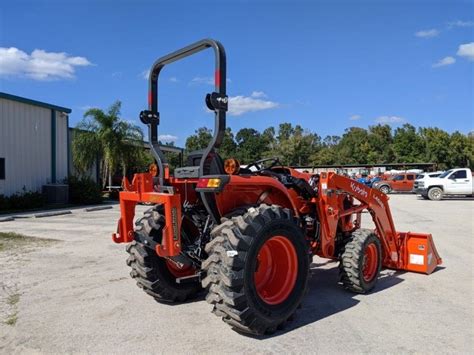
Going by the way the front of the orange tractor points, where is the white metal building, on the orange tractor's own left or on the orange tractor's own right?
on the orange tractor's own left

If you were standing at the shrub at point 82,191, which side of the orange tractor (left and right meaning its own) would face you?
left

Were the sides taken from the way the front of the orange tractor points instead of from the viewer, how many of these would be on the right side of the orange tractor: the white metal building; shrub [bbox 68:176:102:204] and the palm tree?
0

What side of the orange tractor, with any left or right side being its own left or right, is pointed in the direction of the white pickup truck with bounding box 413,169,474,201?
front

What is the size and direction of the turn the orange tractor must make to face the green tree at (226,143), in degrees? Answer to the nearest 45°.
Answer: approximately 45° to its left

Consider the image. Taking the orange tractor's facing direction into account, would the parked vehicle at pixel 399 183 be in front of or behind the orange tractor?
in front

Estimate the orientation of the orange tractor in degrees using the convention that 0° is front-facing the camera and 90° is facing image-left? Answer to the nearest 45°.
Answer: approximately 225°

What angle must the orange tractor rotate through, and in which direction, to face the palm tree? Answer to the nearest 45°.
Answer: approximately 90° to its left

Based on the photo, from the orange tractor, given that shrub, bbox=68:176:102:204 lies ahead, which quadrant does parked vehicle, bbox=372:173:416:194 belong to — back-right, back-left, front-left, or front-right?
front-right

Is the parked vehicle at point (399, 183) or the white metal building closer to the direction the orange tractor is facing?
the parked vehicle
